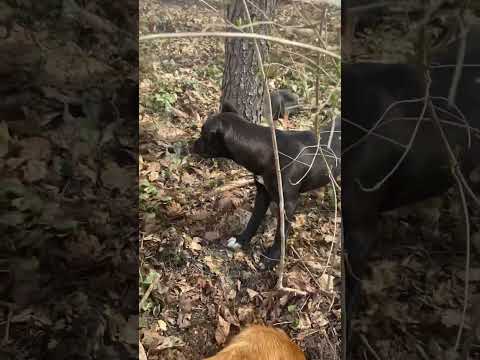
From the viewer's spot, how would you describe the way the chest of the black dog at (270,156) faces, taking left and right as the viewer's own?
facing to the left of the viewer
